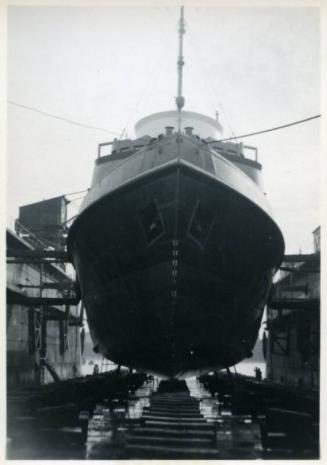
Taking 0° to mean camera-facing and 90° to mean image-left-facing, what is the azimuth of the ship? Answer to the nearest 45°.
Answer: approximately 0°
